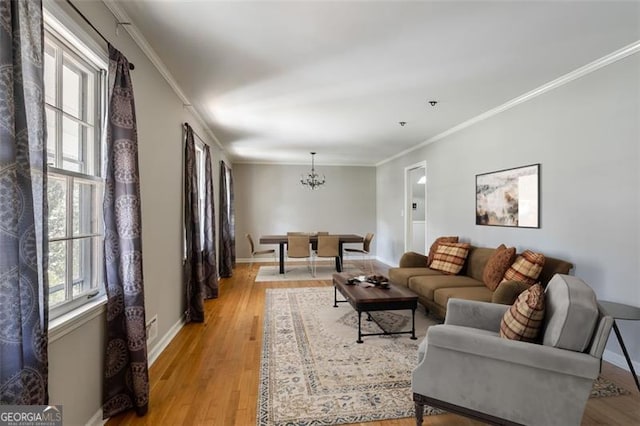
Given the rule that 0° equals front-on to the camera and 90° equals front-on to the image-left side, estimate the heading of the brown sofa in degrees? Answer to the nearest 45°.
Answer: approximately 45°

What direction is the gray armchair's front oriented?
to the viewer's left

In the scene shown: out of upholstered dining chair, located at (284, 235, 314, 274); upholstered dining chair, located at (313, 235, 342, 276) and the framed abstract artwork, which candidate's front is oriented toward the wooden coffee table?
the framed abstract artwork

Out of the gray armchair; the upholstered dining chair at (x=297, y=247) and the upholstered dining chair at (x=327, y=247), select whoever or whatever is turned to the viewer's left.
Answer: the gray armchair

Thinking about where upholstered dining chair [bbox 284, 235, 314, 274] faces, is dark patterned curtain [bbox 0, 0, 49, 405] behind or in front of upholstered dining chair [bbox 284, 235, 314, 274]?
behind

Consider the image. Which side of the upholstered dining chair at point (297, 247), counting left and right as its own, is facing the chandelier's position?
front

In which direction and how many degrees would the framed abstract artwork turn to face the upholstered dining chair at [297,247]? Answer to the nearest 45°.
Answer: approximately 45° to its right

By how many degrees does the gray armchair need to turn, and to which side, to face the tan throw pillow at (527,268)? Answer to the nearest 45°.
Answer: approximately 90° to its right

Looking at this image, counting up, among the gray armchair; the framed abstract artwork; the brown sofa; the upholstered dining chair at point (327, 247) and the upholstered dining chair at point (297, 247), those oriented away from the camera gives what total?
2

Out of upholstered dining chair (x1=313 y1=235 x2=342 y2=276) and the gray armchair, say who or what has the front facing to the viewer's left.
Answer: the gray armchair

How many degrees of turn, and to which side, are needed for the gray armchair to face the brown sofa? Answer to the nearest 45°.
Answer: approximately 90° to its right

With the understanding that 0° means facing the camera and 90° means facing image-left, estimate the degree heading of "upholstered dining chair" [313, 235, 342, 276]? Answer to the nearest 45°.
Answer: approximately 180°

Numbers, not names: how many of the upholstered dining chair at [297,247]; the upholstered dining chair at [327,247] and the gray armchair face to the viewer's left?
1

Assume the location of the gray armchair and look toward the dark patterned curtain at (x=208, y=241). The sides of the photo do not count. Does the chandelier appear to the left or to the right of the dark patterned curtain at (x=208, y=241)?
right

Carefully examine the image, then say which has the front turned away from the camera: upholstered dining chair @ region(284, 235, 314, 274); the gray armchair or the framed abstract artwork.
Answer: the upholstered dining chair
